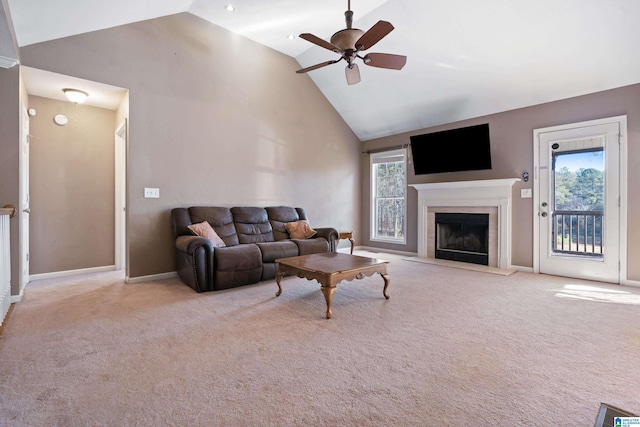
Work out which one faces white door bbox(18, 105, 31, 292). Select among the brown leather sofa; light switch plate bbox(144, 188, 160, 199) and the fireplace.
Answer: the fireplace

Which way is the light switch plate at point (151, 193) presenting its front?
toward the camera

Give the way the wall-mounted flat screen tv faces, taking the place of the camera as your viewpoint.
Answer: facing the viewer and to the left of the viewer

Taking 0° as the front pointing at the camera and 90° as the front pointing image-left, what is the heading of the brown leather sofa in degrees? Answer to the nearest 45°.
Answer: approximately 315°

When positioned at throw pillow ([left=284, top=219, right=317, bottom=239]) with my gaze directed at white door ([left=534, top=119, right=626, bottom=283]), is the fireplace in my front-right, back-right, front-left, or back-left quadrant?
front-left

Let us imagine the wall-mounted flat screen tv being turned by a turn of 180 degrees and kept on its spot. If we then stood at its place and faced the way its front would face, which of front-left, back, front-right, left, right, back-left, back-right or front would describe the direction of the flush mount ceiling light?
back

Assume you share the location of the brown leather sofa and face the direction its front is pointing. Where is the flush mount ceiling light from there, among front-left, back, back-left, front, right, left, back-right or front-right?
back-right

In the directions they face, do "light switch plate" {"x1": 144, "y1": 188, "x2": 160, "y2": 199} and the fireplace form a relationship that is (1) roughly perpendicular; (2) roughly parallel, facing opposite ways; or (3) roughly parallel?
roughly perpendicular

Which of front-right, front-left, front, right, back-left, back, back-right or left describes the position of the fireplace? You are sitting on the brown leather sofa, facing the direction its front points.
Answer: front-left

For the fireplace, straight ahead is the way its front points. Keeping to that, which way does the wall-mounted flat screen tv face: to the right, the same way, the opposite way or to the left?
the same way

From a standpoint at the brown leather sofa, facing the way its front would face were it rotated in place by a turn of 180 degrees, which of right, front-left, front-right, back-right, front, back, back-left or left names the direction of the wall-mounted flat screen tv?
back-right

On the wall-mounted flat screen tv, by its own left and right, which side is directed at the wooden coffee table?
front

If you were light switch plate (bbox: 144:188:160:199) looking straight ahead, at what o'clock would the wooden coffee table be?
The wooden coffee table is roughly at 11 o'clock from the light switch plate.

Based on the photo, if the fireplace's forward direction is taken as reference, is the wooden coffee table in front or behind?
in front
